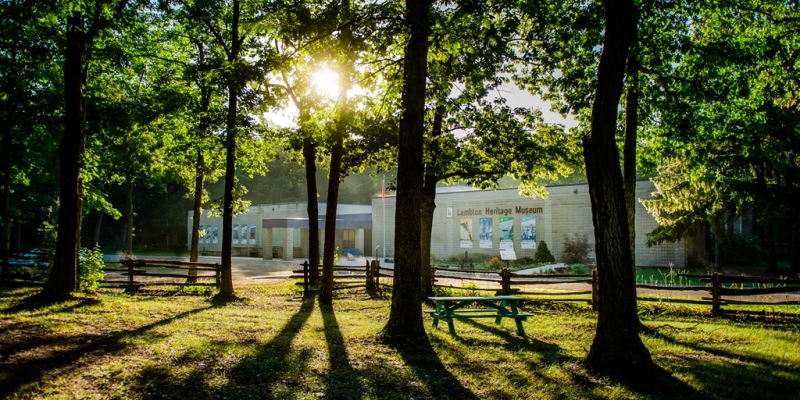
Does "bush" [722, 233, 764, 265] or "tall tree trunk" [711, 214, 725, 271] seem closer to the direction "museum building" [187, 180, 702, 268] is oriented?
the tall tree trunk

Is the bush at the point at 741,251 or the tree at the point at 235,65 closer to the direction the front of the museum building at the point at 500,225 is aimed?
the tree

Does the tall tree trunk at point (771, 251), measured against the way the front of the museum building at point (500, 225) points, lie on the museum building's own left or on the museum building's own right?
on the museum building's own left

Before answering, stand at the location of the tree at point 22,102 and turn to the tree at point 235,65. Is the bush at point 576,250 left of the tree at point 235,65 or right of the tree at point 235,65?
left

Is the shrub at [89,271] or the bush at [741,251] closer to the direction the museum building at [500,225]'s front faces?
the shrub

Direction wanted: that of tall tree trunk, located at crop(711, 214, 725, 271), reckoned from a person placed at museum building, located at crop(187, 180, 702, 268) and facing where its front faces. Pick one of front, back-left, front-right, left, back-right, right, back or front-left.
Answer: front-left

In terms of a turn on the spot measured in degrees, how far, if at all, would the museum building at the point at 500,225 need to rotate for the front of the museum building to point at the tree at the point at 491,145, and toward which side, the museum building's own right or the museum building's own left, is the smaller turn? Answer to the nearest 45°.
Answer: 0° — it already faces it

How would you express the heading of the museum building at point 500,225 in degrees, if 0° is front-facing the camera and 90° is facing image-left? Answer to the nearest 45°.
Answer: approximately 0°

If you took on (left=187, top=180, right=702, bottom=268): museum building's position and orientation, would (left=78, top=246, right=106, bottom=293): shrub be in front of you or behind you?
in front

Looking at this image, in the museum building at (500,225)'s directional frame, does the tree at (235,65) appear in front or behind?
in front

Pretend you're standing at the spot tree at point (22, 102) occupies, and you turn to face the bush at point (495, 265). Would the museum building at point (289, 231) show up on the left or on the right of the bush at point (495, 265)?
left
